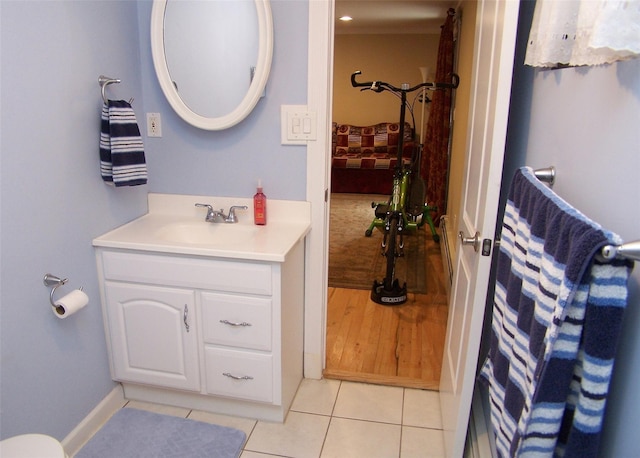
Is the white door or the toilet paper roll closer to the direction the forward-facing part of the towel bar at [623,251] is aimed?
the toilet paper roll

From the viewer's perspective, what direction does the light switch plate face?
toward the camera

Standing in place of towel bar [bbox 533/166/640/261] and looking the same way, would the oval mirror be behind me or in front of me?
in front

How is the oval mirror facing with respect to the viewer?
toward the camera

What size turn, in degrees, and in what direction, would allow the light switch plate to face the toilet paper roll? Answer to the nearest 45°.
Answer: approximately 45° to its right

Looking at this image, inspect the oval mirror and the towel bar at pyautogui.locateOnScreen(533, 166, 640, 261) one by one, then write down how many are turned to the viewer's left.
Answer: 1

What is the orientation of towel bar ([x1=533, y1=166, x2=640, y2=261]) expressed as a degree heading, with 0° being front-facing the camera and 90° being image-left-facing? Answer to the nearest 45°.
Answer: approximately 90°
